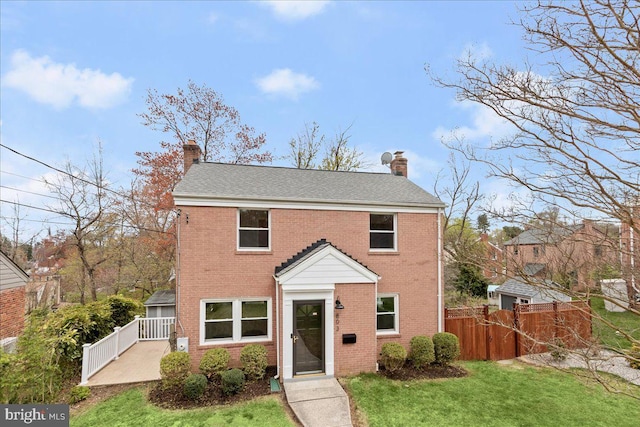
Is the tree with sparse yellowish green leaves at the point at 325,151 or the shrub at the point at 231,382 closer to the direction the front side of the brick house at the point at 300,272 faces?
the shrub

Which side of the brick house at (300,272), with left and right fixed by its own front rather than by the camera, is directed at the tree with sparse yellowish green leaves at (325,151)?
back

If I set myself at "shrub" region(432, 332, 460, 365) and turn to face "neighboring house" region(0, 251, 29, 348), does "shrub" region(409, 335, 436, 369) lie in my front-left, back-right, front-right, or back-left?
front-left

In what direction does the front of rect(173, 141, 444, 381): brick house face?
toward the camera
